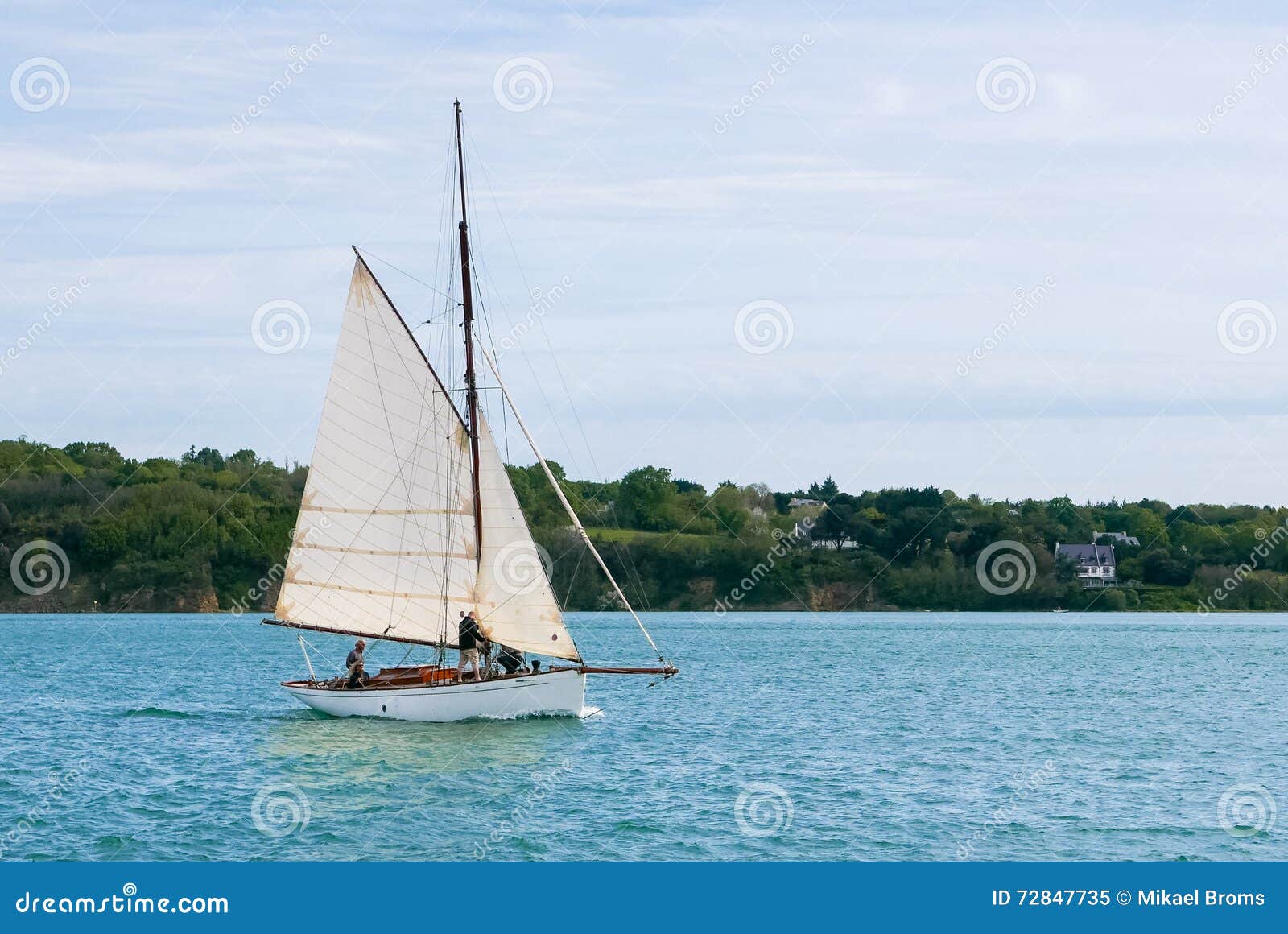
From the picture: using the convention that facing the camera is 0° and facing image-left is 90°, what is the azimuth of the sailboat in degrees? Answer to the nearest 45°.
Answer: approximately 270°
